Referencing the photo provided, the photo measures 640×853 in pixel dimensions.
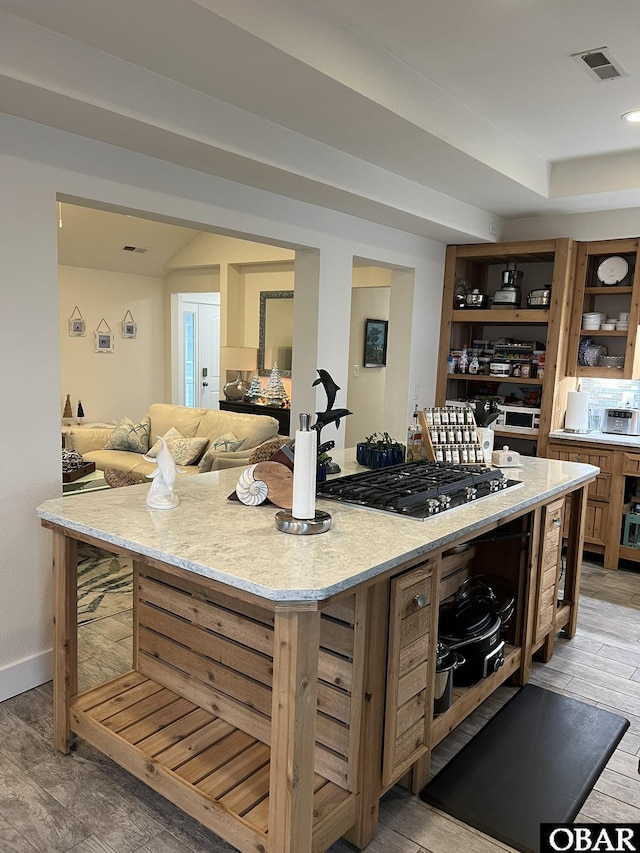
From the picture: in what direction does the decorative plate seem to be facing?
toward the camera

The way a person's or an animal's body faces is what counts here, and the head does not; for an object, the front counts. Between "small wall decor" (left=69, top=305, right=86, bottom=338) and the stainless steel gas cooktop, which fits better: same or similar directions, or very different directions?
same or similar directions

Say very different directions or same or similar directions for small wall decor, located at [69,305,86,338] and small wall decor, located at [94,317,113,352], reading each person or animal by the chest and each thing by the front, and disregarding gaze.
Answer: same or similar directions

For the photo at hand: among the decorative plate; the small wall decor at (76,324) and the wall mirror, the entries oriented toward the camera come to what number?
3

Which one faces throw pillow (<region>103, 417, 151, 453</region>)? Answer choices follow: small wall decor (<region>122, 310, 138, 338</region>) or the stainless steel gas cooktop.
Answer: the small wall decor

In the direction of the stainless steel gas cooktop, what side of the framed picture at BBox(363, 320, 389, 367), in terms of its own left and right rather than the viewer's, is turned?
front

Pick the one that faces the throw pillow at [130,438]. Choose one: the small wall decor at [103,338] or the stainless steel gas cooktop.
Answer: the small wall decor

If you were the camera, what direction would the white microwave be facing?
facing the viewer

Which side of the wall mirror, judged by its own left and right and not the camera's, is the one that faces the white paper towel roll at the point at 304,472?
front

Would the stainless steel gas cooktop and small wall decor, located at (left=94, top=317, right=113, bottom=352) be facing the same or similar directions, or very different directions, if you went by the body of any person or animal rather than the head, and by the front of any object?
same or similar directions

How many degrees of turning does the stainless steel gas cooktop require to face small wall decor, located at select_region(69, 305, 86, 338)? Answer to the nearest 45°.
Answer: approximately 180°

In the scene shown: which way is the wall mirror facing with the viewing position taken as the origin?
facing the viewer

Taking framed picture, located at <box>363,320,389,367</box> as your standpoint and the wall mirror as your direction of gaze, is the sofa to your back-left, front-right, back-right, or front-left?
front-left

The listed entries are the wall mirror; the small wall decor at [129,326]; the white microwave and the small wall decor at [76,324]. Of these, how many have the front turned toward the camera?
4

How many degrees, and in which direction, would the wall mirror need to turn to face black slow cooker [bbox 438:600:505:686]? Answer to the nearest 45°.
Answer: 0° — it already faces it

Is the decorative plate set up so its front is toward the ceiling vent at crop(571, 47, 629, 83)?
yes

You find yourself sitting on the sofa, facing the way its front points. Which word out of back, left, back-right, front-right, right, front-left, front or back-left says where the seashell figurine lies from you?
front-left

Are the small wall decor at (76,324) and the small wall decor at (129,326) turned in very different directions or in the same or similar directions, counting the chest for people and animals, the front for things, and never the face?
same or similar directions

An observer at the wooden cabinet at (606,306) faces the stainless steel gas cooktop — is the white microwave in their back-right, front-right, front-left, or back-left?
front-right
